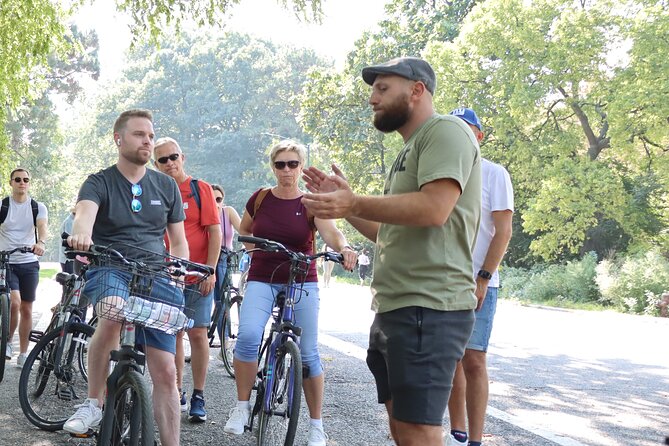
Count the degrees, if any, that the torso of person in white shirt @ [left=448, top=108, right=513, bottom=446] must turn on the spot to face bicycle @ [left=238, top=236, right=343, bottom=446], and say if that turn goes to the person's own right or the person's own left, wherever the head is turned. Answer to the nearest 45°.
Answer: approximately 45° to the person's own right

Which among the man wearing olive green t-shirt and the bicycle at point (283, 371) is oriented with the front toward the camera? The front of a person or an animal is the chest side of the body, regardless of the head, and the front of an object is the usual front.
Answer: the bicycle

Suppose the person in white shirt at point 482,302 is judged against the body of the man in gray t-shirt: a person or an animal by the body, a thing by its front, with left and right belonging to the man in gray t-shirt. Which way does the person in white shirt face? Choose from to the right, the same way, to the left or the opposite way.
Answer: to the right

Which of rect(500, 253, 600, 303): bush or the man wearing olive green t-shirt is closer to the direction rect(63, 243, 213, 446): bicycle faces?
the man wearing olive green t-shirt

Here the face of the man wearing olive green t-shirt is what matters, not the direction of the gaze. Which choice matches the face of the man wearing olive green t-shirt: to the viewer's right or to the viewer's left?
to the viewer's left

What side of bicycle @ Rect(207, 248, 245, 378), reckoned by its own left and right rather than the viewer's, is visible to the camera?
front

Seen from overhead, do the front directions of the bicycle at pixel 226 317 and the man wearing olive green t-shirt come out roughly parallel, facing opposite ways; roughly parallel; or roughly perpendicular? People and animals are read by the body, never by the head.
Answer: roughly perpendicular

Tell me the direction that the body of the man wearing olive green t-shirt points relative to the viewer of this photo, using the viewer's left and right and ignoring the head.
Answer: facing to the left of the viewer

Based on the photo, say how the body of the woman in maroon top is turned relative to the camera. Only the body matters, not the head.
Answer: toward the camera

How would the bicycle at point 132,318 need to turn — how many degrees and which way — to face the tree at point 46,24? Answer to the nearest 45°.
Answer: approximately 180°

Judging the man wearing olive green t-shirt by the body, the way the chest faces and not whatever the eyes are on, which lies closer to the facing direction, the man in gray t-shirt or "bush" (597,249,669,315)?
the man in gray t-shirt

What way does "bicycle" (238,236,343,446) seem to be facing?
toward the camera

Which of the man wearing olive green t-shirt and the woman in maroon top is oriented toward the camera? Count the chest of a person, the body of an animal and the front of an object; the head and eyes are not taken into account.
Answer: the woman in maroon top

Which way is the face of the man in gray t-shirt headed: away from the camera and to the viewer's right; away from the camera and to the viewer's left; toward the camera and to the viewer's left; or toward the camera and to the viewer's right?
toward the camera and to the viewer's right

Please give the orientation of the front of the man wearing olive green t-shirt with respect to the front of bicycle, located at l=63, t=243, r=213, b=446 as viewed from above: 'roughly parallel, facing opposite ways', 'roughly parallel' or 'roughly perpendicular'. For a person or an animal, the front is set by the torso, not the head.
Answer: roughly perpendicular

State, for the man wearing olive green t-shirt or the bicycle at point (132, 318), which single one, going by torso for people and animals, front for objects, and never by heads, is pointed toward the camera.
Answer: the bicycle
